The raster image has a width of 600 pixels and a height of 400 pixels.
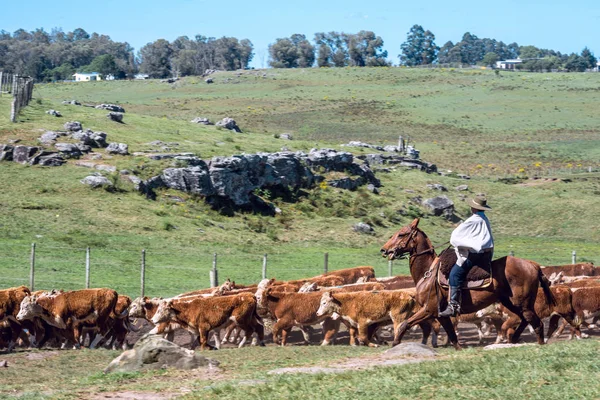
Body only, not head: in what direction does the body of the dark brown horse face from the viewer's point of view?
to the viewer's left

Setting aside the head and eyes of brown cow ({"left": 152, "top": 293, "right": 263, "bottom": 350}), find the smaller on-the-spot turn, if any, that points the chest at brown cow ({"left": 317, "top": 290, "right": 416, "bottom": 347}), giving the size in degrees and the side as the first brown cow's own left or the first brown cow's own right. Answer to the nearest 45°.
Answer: approximately 180°

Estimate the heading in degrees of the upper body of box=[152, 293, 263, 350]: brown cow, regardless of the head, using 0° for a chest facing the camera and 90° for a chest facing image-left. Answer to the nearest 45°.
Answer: approximately 90°

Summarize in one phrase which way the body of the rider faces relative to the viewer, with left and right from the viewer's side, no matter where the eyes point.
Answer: facing to the left of the viewer

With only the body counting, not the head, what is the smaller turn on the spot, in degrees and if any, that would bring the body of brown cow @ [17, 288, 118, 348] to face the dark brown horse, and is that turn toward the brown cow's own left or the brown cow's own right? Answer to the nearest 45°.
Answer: approximately 135° to the brown cow's own left

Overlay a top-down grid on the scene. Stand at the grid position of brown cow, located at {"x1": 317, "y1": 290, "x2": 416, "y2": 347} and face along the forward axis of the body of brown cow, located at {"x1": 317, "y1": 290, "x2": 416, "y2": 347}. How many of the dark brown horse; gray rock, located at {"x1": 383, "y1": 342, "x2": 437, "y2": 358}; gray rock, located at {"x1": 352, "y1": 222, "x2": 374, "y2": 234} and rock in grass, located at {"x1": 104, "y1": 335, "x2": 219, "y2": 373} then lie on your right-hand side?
1

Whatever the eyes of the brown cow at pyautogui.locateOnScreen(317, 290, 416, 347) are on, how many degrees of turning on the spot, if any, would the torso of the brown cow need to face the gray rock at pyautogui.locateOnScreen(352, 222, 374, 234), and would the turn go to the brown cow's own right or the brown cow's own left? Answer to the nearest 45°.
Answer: approximately 90° to the brown cow's own right

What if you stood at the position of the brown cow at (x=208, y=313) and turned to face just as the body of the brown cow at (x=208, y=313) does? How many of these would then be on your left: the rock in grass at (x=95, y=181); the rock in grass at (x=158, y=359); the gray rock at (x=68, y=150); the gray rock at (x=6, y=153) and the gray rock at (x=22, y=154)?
1

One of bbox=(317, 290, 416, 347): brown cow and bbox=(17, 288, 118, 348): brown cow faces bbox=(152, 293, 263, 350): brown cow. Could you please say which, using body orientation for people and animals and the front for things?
bbox=(317, 290, 416, 347): brown cow

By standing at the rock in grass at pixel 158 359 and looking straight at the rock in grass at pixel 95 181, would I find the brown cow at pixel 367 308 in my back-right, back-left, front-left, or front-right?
front-right

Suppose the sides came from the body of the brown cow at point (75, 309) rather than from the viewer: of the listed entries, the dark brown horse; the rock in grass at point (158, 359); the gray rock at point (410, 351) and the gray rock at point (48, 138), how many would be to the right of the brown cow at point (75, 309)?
1

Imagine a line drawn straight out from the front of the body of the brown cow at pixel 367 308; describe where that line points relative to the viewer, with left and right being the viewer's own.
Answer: facing to the left of the viewer

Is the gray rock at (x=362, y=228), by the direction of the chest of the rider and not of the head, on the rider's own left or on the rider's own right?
on the rider's own right

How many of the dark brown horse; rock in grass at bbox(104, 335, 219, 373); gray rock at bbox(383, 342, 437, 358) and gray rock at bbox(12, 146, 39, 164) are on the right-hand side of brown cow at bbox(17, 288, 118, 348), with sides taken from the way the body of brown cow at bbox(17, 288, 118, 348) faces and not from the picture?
1

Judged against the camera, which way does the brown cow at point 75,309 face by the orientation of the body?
to the viewer's left
